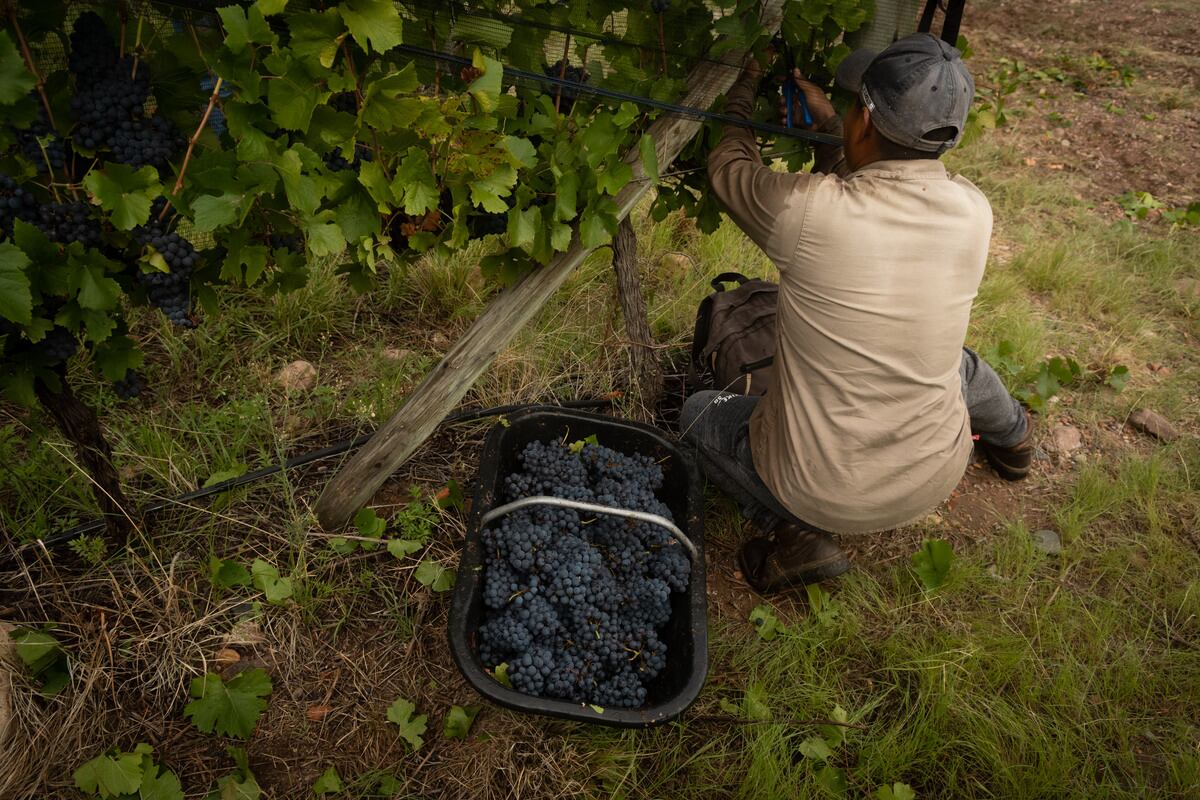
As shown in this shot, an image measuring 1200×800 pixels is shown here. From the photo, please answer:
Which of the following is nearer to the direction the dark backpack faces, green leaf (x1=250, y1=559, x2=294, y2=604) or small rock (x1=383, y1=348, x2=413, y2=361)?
the green leaf

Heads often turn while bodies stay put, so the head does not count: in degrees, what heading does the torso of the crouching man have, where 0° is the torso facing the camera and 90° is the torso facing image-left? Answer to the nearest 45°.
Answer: approximately 135°

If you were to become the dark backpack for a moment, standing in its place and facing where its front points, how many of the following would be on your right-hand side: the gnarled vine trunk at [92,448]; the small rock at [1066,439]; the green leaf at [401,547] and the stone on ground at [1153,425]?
2

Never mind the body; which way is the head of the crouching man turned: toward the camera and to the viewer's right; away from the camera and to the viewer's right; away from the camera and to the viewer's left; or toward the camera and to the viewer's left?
away from the camera and to the viewer's left

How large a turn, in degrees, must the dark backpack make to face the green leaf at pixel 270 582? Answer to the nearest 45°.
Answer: approximately 90° to its right

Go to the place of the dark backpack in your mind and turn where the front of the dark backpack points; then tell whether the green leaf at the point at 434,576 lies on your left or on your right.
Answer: on your right

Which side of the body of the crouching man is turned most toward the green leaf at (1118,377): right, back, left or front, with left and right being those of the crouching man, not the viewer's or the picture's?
right

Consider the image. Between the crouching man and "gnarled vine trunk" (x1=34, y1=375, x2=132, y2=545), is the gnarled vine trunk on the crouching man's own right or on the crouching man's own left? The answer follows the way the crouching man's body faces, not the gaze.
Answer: on the crouching man's own left

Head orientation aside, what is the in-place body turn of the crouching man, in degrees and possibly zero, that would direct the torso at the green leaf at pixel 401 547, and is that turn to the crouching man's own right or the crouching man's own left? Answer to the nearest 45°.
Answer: approximately 90° to the crouching man's own left

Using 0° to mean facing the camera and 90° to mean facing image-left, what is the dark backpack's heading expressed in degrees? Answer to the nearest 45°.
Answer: approximately 315°

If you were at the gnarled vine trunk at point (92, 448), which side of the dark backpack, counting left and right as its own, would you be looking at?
right

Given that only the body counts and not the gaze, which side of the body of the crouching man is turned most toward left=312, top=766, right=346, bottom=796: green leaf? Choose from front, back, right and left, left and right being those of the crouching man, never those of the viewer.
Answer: left

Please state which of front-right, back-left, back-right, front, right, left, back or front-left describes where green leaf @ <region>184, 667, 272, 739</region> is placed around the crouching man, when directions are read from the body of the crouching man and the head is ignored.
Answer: left

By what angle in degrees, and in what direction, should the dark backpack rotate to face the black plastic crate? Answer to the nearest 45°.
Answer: approximately 45° to its right
